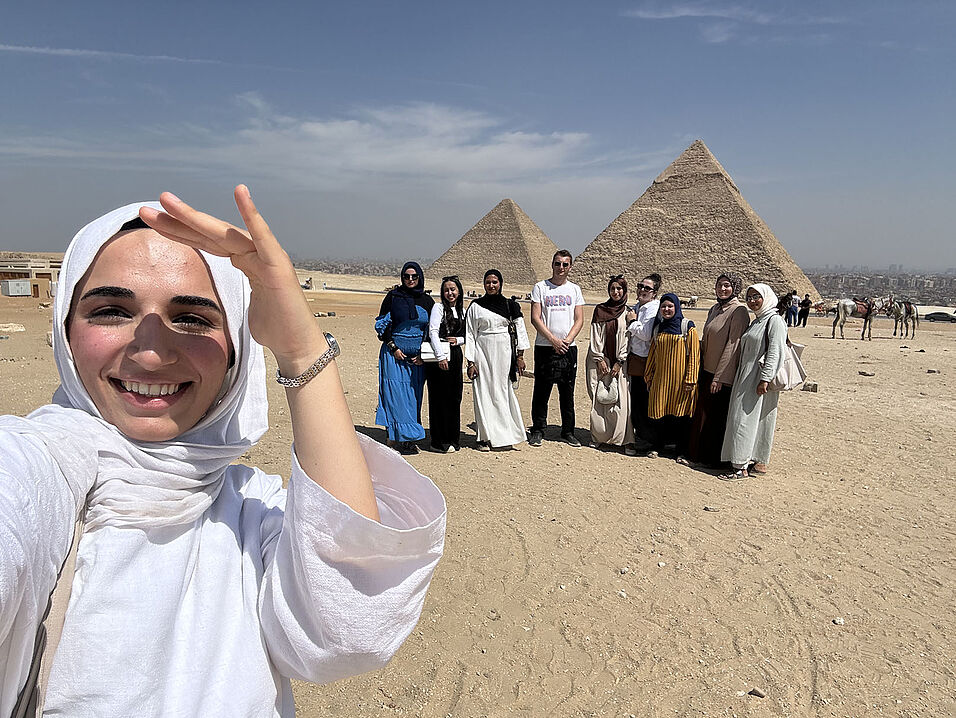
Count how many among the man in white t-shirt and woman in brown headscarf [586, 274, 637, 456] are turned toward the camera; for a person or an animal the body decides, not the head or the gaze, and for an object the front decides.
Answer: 2

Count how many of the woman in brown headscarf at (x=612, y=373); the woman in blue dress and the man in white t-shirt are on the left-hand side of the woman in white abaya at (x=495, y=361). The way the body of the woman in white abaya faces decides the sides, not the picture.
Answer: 2

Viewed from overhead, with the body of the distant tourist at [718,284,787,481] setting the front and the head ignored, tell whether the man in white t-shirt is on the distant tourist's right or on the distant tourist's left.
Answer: on the distant tourist's right

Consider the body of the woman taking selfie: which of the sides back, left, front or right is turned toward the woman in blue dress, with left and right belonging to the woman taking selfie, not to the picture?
back

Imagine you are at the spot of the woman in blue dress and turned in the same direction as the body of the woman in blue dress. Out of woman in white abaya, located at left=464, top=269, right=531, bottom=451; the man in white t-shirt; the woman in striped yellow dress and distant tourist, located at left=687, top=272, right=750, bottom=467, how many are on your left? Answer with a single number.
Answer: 4

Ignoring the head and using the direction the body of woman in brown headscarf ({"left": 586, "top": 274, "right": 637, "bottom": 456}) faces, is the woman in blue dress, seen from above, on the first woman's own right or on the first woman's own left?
on the first woman's own right

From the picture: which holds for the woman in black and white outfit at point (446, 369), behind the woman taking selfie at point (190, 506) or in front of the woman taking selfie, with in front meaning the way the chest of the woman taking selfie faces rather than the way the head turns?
behind
